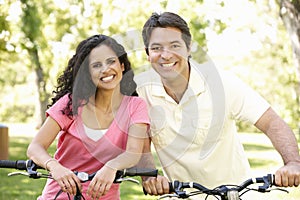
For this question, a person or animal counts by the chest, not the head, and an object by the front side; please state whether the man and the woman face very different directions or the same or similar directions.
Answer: same or similar directions

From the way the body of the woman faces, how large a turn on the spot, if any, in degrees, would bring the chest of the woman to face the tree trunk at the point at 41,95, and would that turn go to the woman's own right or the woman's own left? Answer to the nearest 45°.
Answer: approximately 180°

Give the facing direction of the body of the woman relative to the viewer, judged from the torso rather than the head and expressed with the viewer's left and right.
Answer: facing the viewer

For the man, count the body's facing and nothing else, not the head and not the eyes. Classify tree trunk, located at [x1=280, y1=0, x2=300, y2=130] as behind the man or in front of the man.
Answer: behind

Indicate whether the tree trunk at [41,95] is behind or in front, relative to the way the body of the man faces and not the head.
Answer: behind

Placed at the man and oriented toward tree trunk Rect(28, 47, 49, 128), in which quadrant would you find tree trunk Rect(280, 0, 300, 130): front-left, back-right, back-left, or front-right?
front-right

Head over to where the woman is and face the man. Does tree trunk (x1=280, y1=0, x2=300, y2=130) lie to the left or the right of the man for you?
left

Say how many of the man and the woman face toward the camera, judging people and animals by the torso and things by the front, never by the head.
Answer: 2

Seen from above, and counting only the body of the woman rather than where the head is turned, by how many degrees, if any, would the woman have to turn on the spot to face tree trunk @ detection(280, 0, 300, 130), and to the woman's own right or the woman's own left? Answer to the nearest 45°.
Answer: approximately 135° to the woman's own left

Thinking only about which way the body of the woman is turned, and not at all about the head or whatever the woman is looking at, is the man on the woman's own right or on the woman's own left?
on the woman's own left
